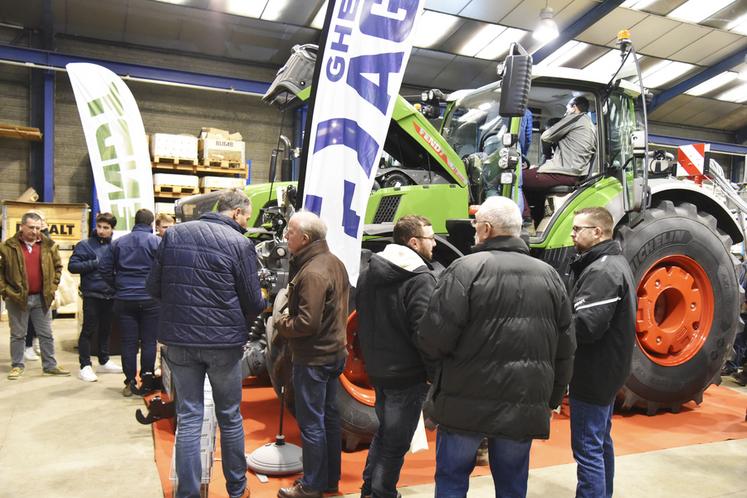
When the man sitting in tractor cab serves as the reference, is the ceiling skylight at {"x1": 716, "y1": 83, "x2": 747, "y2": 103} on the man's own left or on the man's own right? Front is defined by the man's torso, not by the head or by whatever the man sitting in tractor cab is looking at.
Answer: on the man's own right

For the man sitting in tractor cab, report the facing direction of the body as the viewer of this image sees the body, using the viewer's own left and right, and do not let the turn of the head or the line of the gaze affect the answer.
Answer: facing to the left of the viewer

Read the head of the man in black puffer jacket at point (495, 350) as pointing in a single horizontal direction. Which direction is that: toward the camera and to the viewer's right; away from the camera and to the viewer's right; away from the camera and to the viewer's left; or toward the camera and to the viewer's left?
away from the camera and to the viewer's left

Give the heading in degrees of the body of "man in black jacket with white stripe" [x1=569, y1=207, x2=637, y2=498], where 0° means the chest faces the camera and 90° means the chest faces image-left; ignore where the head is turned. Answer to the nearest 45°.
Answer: approximately 90°

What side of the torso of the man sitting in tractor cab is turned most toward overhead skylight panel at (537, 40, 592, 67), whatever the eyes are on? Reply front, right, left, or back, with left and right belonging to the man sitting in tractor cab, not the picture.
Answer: right

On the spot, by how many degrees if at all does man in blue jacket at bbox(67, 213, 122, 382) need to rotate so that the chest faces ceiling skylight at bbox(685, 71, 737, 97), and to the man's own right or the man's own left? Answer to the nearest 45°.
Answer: approximately 45° to the man's own left

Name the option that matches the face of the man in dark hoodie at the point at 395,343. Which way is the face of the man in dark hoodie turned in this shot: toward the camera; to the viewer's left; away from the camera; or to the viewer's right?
to the viewer's right

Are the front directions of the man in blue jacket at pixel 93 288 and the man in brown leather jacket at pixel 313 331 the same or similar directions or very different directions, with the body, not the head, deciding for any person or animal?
very different directions

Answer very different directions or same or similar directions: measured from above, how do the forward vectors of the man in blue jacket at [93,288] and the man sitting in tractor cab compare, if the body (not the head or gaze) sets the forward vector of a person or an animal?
very different directions

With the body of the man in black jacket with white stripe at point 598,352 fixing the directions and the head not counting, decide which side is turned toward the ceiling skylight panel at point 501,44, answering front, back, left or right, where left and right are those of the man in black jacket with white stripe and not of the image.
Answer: right
